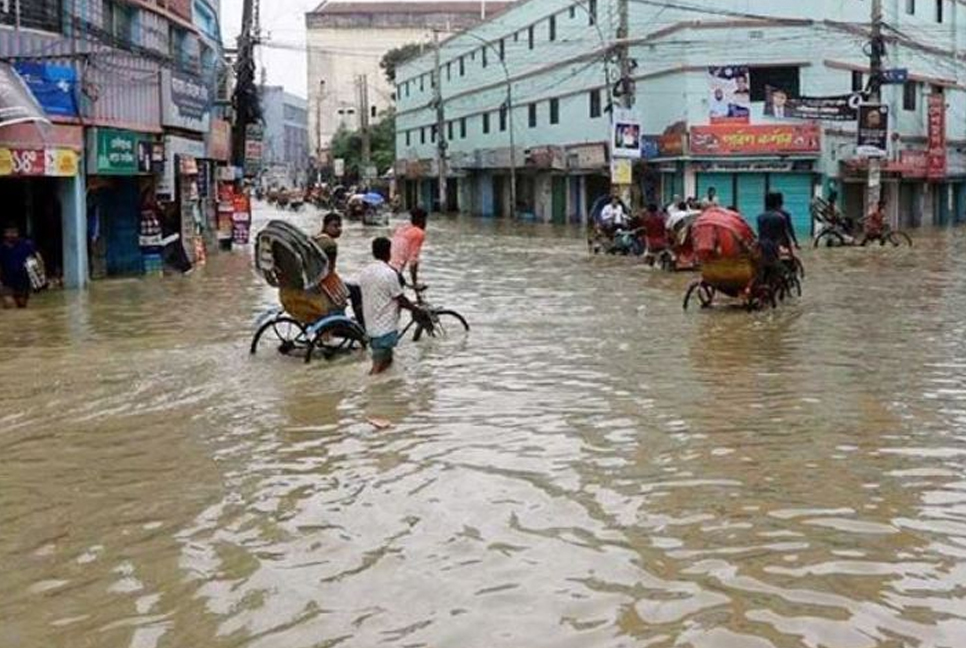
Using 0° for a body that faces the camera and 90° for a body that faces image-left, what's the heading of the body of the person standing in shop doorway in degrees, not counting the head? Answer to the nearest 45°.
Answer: approximately 0°

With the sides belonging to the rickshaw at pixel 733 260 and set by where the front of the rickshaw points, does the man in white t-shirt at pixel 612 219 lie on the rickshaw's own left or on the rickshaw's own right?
on the rickshaw's own left

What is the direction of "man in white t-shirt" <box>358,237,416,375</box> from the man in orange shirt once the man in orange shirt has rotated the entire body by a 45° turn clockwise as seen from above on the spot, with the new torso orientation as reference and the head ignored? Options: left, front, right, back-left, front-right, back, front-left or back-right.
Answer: right

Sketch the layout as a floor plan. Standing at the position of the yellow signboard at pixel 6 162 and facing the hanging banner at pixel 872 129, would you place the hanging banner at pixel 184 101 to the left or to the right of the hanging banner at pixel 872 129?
left

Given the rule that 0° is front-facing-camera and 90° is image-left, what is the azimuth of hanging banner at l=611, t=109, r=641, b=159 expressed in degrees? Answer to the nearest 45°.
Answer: approximately 0°

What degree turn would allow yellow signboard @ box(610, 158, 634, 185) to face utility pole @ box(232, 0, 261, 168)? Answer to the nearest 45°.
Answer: approximately 90° to its right
